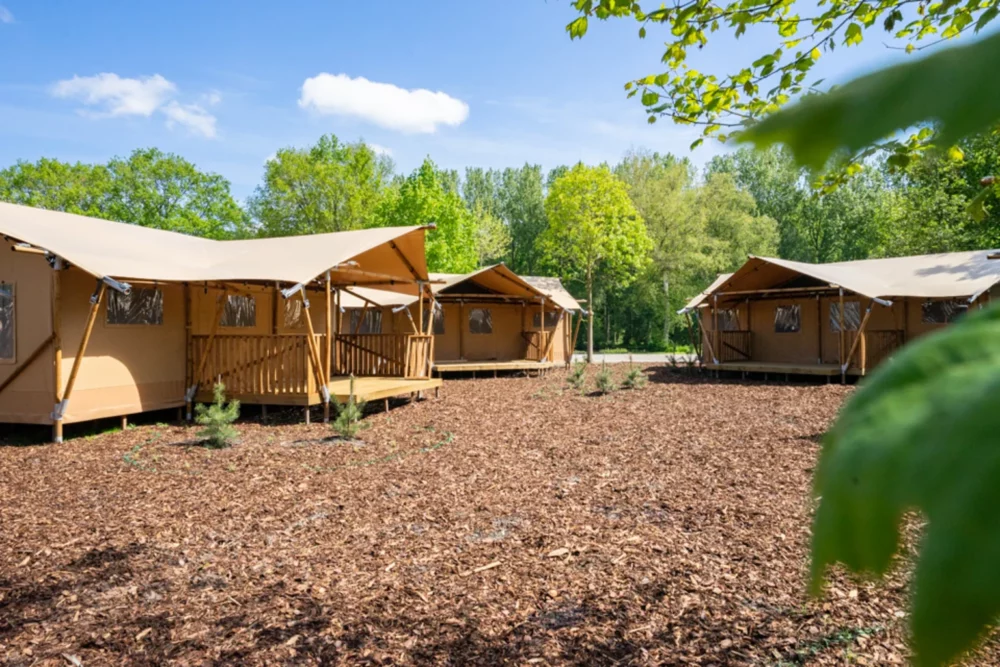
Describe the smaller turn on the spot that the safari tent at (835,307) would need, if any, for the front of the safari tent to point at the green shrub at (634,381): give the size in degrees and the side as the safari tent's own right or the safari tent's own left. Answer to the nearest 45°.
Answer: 0° — it already faces it

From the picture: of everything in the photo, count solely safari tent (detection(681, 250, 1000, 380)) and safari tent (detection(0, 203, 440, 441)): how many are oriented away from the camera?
0

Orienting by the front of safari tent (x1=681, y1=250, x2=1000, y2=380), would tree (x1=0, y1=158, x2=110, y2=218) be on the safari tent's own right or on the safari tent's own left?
on the safari tent's own right

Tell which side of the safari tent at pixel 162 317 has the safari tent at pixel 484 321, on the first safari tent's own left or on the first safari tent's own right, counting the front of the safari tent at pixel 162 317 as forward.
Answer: on the first safari tent's own left

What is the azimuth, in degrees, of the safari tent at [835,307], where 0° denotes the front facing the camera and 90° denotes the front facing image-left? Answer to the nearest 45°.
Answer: approximately 45°

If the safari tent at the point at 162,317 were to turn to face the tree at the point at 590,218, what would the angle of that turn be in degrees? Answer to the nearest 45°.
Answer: approximately 90° to its left

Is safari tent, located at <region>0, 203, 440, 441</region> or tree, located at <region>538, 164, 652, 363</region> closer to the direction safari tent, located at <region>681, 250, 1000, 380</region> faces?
the safari tent

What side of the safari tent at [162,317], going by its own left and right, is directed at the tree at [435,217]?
left

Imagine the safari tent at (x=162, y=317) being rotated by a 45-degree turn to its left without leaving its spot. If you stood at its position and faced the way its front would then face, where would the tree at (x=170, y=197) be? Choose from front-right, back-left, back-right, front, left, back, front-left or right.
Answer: left

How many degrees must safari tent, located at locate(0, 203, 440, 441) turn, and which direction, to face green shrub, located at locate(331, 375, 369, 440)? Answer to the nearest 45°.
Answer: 0° — it already faces it

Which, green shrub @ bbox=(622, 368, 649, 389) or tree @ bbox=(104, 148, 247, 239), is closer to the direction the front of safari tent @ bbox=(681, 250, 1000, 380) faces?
the green shrub

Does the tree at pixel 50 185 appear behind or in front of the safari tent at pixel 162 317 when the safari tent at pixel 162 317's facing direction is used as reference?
behind
